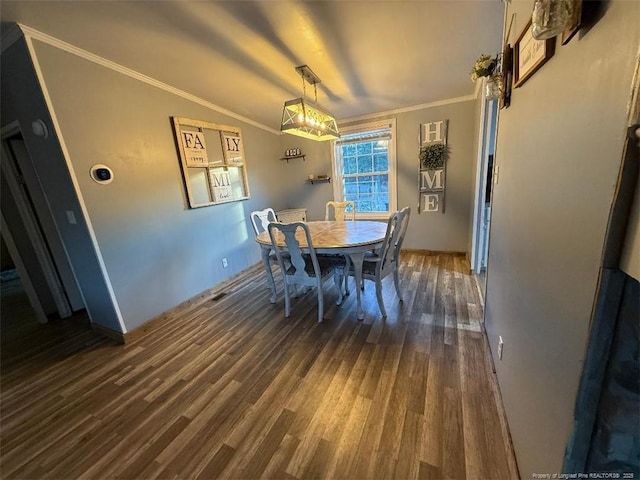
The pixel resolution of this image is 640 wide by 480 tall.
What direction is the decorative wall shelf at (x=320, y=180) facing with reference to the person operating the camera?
facing the viewer

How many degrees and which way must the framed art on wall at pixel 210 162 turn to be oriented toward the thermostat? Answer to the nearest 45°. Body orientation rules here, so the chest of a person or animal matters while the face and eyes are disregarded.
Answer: approximately 90° to its right

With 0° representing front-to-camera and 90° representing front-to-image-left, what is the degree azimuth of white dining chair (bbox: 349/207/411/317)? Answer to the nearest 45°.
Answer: approximately 135°

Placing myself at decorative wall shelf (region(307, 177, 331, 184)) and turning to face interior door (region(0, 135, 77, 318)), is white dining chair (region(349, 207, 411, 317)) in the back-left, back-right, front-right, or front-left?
front-left

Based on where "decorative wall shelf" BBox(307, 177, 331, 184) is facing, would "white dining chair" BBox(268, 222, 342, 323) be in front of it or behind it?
in front

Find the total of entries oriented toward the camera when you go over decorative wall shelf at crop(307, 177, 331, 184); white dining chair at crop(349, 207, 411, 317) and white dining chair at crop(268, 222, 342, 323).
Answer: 1

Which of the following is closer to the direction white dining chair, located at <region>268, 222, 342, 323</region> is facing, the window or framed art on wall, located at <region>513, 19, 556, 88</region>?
the window

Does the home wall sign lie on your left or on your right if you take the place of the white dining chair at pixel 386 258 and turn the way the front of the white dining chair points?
on your right

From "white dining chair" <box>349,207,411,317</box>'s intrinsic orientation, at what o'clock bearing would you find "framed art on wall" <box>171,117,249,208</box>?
The framed art on wall is roughly at 11 o'clock from the white dining chair.

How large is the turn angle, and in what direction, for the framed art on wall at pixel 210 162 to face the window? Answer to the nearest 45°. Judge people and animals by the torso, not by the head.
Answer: approximately 45° to its left

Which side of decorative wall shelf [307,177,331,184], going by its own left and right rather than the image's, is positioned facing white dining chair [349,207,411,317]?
front

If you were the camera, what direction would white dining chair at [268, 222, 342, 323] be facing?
facing away from the viewer and to the right of the viewer

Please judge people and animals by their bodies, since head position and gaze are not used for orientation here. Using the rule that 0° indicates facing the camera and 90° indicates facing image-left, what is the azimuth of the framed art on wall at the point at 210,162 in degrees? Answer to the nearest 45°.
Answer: approximately 315°

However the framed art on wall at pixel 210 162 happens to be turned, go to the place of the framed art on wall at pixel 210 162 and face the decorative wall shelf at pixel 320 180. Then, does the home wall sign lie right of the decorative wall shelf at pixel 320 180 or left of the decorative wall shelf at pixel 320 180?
right

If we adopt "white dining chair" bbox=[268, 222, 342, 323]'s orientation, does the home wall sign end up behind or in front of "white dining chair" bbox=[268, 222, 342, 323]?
in front

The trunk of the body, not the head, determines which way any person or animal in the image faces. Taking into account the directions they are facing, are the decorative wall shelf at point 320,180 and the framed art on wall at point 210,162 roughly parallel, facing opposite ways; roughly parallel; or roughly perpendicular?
roughly perpendicular

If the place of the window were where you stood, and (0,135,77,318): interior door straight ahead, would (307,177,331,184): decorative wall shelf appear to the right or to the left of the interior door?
right
